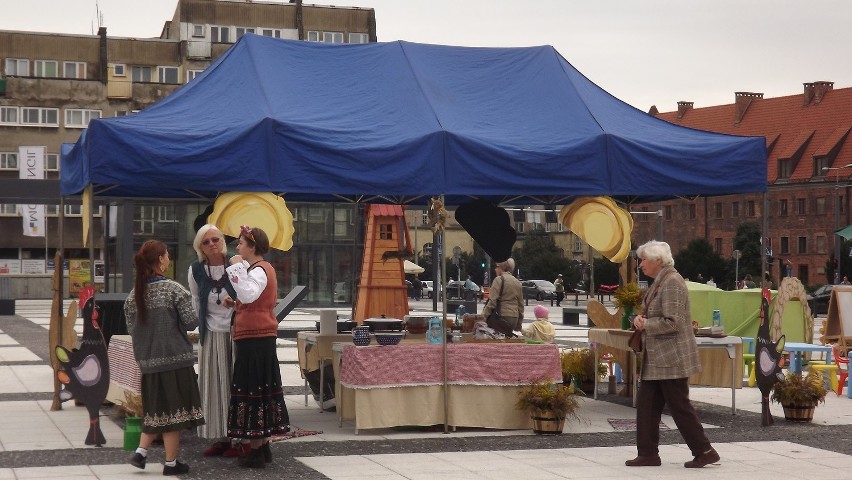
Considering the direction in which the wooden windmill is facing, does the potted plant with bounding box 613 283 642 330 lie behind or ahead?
ahead

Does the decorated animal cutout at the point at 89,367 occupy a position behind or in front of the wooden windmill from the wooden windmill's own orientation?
in front

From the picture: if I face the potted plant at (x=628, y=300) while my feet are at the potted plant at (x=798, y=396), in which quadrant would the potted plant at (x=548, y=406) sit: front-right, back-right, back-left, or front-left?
front-left

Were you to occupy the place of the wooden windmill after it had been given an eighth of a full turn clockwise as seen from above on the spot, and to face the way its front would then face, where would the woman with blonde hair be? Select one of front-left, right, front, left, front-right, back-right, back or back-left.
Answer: front-left

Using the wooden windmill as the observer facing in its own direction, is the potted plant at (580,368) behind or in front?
in front

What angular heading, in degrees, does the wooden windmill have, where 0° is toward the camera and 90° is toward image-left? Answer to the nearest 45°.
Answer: approximately 0°
